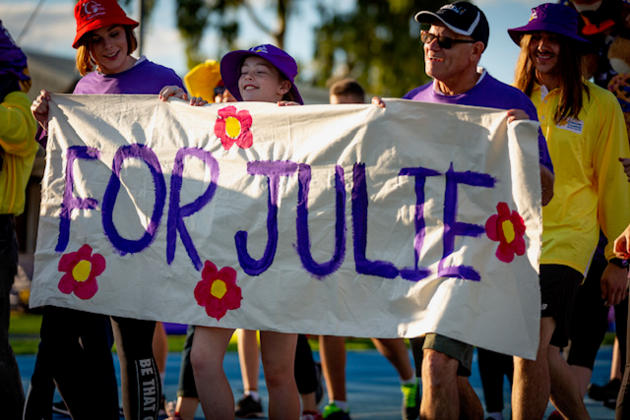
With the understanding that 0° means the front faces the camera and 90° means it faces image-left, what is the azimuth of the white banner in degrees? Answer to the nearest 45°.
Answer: approximately 0°

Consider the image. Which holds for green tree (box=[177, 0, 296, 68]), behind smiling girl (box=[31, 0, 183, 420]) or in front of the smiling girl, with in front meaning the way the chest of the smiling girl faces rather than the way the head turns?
behind

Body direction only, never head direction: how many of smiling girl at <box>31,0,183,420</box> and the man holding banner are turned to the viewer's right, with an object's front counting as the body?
0

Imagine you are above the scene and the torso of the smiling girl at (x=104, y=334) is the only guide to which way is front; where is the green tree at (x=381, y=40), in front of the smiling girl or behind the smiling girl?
behind

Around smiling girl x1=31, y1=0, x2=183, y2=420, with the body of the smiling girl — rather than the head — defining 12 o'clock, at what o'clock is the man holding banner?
The man holding banner is roughly at 8 o'clock from the smiling girl.

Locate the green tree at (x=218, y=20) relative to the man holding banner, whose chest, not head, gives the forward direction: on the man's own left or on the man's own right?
on the man's own right

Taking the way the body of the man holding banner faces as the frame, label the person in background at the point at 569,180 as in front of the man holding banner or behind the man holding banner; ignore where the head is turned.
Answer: behind

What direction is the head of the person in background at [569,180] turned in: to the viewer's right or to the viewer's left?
to the viewer's left

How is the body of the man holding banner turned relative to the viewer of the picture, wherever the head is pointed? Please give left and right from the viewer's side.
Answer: facing the viewer and to the left of the viewer

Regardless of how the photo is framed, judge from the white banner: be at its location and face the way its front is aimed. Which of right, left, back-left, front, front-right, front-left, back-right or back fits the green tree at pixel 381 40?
back

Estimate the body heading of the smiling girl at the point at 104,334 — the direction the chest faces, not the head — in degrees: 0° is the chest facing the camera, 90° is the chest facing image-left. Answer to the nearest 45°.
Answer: approximately 45°

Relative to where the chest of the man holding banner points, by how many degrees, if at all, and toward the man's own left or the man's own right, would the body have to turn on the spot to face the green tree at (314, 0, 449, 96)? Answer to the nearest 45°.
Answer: approximately 135° to the man's own right
